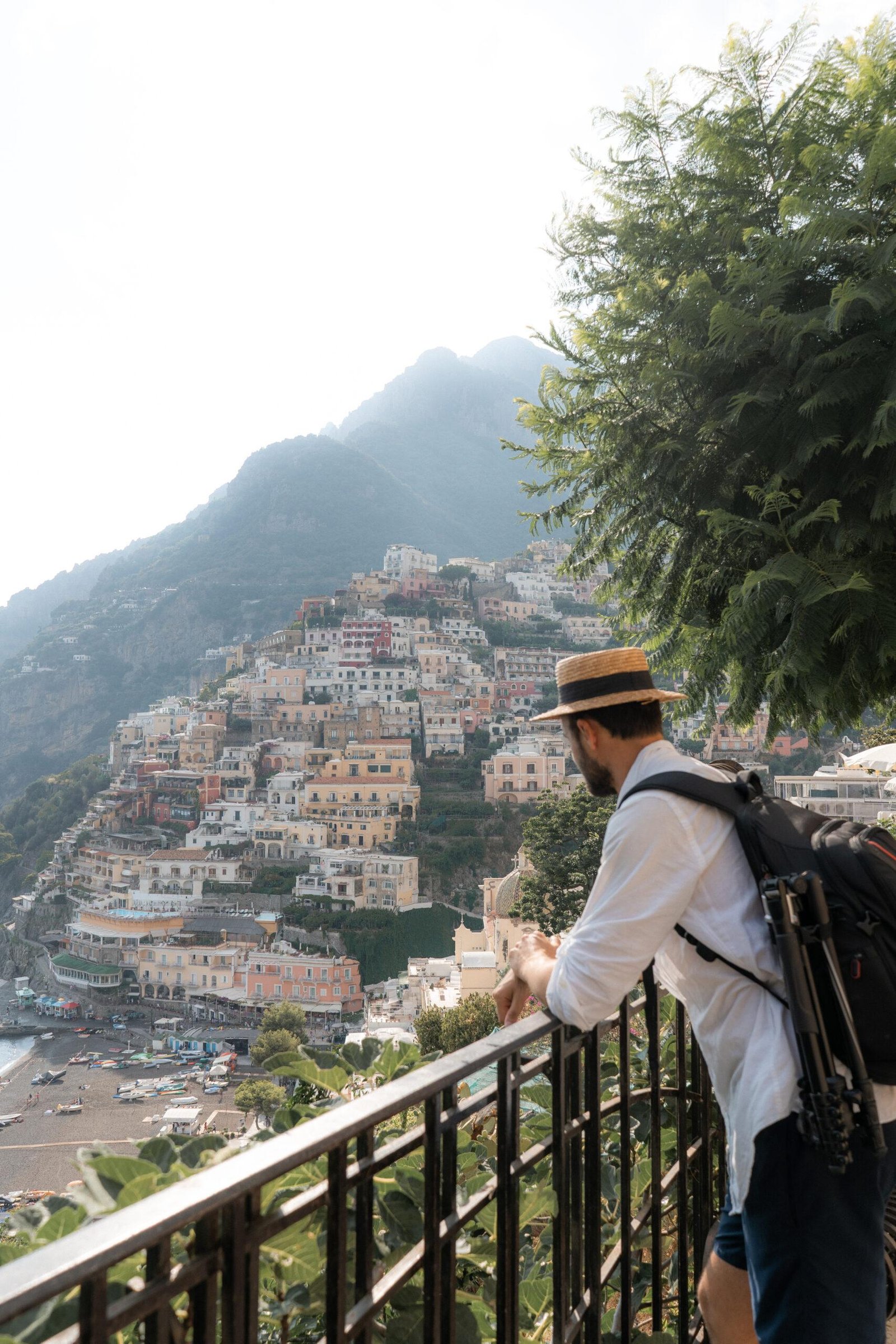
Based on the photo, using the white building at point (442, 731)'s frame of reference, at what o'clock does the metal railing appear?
The metal railing is roughly at 12 o'clock from the white building.

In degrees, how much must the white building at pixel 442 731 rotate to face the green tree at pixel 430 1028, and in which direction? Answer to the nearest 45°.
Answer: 0° — it already faces it

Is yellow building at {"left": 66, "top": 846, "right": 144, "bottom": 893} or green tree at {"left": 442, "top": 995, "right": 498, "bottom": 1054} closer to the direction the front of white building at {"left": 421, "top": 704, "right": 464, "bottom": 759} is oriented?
the green tree

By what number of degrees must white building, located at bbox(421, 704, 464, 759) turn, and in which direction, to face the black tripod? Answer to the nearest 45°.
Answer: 0° — it already faces it

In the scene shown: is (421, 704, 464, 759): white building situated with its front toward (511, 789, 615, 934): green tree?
yes

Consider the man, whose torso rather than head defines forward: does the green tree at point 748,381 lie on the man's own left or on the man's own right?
on the man's own right

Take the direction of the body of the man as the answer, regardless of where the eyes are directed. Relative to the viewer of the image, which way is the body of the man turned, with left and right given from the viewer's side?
facing away from the viewer and to the left of the viewer

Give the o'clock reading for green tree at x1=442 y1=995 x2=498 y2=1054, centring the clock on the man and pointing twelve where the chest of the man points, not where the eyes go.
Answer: The green tree is roughly at 1 o'clock from the man.

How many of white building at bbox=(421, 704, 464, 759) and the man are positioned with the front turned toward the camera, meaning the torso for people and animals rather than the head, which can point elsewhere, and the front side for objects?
1

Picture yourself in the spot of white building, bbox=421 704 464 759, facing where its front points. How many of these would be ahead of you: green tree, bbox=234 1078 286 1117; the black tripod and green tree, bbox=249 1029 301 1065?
3

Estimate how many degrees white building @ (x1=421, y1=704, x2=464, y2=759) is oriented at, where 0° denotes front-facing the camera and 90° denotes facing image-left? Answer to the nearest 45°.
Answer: approximately 0°

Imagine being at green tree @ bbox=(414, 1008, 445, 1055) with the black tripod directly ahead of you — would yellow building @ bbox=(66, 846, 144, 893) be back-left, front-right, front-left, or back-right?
back-right
